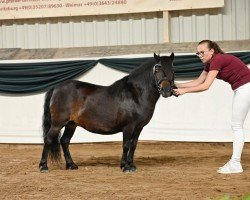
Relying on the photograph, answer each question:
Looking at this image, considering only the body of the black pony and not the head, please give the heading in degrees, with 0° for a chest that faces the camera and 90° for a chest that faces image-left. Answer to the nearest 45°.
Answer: approximately 270°

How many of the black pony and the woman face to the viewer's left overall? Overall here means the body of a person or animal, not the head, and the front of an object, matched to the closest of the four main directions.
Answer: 1

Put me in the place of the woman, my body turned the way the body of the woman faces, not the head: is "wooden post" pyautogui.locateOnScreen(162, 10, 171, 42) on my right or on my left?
on my right

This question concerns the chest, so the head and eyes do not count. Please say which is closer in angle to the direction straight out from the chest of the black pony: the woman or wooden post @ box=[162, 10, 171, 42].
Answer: the woman

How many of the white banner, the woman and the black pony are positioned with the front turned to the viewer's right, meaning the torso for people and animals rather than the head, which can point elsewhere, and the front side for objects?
1

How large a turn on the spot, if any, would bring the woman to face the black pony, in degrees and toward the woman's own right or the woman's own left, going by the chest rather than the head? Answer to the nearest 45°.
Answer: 0° — they already face it

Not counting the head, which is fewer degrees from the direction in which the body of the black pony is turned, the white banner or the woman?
the woman

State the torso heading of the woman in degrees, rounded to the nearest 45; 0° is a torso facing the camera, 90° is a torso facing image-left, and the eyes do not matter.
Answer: approximately 90°

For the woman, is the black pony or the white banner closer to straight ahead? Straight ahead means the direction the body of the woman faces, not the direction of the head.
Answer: the black pony

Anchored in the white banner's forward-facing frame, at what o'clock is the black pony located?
The black pony is roughly at 12 o'clock from the white banner.

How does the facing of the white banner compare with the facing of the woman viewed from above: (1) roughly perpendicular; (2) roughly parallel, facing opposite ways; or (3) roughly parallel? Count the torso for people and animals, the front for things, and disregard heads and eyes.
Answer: roughly perpendicular

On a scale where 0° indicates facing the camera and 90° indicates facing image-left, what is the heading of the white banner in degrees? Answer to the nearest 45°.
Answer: approximately 0°

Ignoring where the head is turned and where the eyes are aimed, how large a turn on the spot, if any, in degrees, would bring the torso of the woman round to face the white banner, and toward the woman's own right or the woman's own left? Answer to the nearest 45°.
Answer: approximately 45° to the woman's own right
